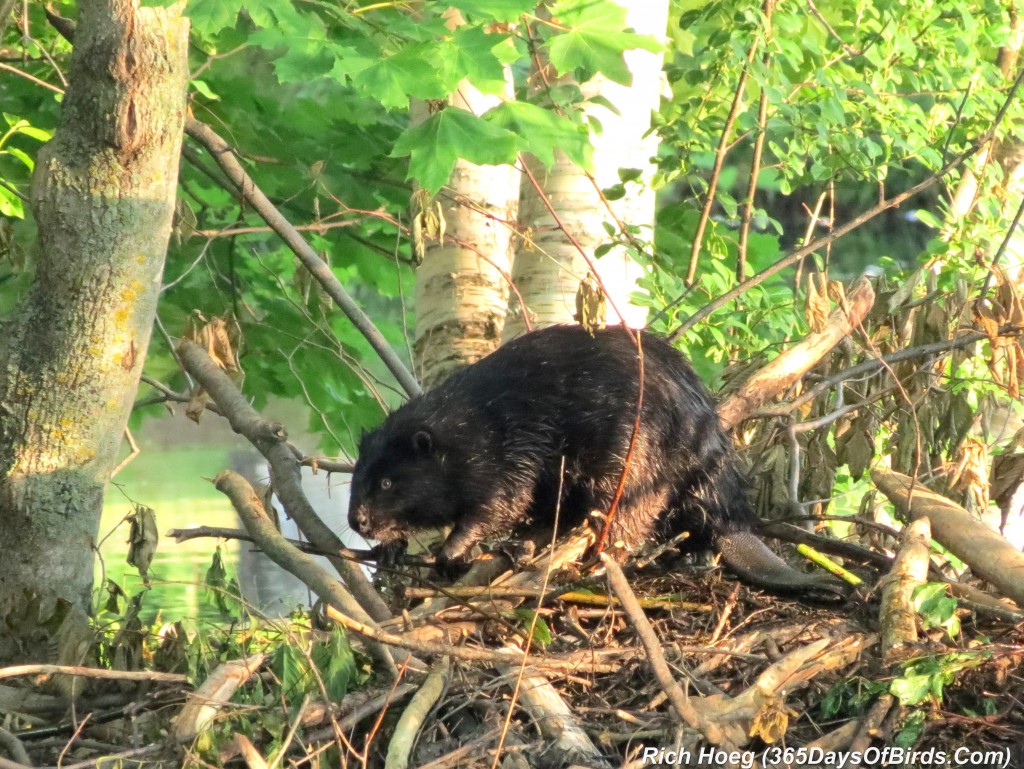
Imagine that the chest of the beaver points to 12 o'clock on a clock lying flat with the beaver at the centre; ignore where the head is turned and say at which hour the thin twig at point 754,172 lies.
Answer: The thin twig is roughly at 4 o'clock from the beaver.

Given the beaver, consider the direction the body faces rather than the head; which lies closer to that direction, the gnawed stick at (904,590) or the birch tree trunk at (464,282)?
the birch tree trunk

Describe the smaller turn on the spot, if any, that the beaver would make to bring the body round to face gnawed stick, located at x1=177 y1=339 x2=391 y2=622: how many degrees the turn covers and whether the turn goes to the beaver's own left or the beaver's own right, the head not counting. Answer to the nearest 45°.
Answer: approximately 45° to the beaver's own left

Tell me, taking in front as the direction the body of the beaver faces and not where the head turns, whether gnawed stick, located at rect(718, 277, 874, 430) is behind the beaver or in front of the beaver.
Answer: behind

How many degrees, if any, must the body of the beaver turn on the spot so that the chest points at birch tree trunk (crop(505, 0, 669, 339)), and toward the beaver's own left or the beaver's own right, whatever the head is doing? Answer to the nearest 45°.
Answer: approximately 90° to the beaver's own right

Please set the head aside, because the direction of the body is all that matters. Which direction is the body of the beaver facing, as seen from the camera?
to the viewer's left

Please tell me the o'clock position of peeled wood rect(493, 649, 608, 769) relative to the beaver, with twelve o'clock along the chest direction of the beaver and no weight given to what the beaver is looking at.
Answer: The peeled wood is roughly at 9 o'clock from the beaver.

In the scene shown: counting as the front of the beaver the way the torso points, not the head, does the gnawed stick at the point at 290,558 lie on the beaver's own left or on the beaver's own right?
on the beaver's own left
